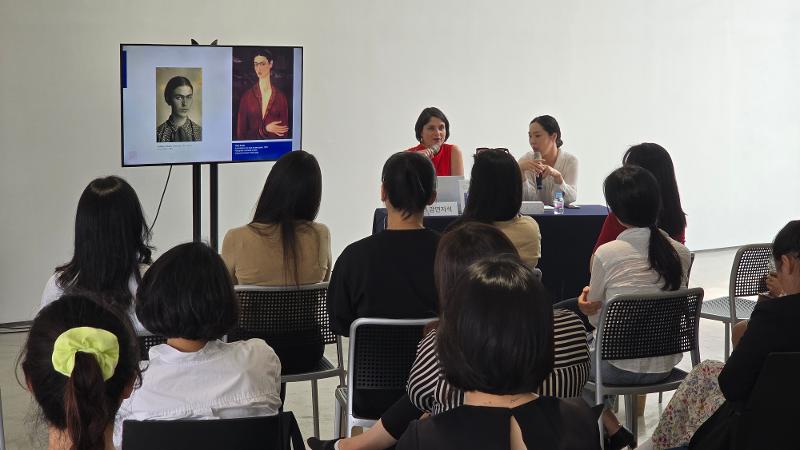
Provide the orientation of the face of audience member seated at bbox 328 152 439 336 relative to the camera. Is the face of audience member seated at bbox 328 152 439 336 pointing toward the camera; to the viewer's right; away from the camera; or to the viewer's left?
away from the camera

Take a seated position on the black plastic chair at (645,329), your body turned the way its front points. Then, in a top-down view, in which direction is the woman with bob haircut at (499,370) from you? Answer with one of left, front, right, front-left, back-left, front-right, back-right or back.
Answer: back-left

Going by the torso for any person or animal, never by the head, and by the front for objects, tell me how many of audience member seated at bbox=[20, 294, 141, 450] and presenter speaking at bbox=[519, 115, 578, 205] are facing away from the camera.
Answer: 1

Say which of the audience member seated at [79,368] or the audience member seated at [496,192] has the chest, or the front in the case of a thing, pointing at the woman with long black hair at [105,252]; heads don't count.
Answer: the audience member seated at [79,368]

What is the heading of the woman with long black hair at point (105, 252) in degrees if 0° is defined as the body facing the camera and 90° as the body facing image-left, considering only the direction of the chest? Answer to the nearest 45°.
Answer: approximately 225°

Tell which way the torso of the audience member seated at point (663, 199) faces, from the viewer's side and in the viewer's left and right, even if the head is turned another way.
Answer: facing away from the viewer and to the left of the viewer

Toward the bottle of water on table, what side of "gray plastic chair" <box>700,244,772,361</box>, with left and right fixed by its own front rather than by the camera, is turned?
front

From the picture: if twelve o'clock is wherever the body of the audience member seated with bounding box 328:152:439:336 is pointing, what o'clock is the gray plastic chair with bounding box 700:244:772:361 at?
The gray plastic chair is roughly at 2 o'clock from the audience member seated.

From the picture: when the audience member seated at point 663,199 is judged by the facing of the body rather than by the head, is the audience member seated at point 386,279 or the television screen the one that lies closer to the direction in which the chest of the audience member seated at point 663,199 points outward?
the television screen

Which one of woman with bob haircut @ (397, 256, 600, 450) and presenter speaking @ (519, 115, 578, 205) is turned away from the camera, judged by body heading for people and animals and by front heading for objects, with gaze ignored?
the woman with bob haircut

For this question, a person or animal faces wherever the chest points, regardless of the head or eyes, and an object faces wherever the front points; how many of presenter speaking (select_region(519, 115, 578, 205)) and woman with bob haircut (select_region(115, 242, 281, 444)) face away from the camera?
1

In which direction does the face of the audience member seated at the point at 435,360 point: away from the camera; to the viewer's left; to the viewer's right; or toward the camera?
away from the camera

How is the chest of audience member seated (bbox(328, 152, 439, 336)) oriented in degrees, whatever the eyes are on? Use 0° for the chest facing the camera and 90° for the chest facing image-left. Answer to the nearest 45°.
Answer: approximately 180°

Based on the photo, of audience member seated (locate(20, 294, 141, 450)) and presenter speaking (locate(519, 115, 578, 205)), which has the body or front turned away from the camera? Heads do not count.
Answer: the audience member seated

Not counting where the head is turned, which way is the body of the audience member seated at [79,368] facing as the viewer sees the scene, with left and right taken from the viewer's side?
facing away from the viewer

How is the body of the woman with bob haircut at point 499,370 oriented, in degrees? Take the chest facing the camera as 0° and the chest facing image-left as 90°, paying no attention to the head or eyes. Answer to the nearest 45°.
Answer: approximately 180°
